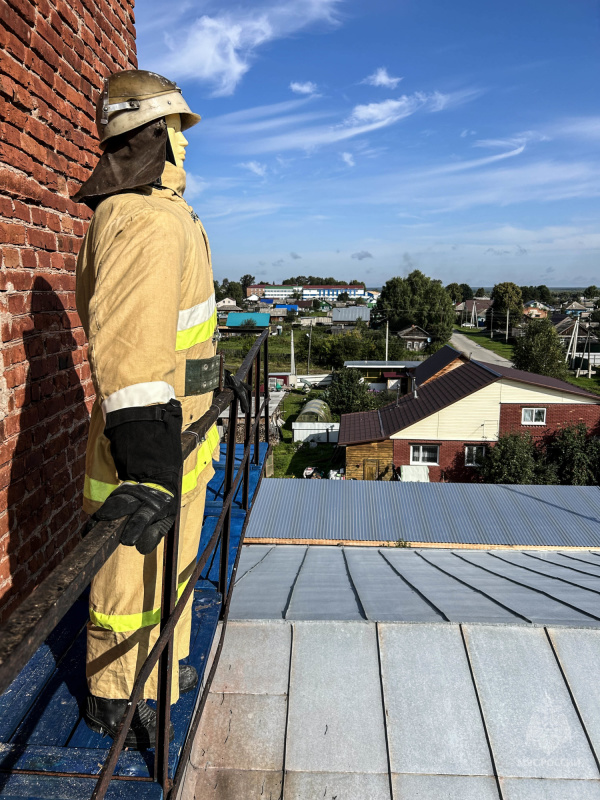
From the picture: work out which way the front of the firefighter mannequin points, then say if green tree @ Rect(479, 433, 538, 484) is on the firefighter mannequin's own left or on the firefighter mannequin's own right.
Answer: on the firefighter mannequin's own left

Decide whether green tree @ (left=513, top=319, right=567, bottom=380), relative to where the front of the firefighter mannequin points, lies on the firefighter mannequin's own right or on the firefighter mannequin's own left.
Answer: on the firefighter mannequin's own left

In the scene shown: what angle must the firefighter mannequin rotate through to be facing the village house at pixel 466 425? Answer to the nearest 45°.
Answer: approximately 45° to its left

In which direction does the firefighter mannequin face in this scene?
to the viewer's right

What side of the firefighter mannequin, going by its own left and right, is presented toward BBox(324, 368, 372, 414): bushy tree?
left

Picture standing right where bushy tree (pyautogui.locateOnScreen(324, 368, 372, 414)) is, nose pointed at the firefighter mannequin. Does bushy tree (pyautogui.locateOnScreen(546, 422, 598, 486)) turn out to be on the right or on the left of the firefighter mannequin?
left
